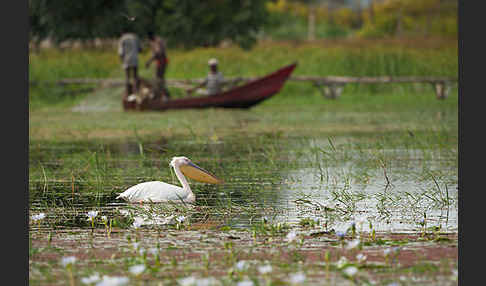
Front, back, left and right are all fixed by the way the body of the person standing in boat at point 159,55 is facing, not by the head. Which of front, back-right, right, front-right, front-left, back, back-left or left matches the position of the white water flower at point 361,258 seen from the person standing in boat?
left

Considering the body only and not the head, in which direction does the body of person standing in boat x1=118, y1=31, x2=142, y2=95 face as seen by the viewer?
away from the camera

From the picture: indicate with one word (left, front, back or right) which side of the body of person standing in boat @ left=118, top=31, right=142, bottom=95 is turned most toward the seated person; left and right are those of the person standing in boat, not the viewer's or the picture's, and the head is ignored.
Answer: right

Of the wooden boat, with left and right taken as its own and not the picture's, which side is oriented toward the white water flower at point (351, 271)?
right

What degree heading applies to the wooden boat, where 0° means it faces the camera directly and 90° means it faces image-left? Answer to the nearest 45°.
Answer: approximately 270°

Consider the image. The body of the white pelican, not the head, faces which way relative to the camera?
to the viewer's right

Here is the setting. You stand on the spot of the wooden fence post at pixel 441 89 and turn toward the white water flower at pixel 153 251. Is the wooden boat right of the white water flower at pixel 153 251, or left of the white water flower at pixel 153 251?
right

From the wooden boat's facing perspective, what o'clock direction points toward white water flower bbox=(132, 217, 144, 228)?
The white water flower is roughly at 3 o'clock from the wooden boat.

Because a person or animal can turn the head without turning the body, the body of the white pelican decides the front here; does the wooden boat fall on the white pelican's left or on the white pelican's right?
on the white pelican's left

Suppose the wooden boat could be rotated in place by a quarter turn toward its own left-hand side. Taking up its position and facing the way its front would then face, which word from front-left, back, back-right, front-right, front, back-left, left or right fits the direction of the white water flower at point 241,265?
back

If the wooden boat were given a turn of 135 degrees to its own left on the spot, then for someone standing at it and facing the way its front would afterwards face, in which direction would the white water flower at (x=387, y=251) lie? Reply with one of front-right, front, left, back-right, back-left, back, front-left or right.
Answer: back-left

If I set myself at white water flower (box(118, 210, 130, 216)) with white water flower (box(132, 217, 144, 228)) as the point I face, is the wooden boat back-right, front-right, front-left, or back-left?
back-left

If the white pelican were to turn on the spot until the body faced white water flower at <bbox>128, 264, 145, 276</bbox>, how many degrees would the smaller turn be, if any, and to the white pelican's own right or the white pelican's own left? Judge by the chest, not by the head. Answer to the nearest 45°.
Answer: approximately 90° to the white pelican's own right
